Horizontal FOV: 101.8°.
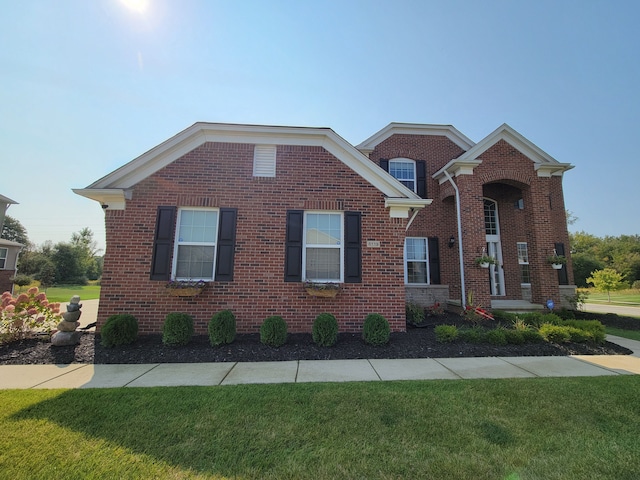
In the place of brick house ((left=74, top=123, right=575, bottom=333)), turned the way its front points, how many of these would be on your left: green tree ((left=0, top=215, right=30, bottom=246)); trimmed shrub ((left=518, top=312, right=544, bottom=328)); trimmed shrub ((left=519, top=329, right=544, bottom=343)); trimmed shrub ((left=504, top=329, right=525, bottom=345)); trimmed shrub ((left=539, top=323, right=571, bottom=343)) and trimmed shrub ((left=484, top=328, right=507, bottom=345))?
5

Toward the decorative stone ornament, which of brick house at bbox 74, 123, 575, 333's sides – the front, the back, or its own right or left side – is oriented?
right

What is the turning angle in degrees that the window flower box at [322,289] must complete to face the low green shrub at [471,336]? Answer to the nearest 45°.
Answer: approximately 90° to its left

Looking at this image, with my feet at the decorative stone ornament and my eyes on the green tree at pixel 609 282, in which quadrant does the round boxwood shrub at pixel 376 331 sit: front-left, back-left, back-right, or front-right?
front-right

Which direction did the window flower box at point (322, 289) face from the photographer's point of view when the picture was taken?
facing the viewer

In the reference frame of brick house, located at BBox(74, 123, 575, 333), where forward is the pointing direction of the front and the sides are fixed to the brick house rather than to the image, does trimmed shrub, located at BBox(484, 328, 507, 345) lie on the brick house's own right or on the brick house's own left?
on the brick house's own left

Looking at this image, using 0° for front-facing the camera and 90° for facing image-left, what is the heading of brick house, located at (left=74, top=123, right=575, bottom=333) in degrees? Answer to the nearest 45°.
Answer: approximately 0°

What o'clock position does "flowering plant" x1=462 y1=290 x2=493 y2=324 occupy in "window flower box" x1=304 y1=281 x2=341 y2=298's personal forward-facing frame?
The flowering plant is roughly at 8 o'clock from the window flower box.

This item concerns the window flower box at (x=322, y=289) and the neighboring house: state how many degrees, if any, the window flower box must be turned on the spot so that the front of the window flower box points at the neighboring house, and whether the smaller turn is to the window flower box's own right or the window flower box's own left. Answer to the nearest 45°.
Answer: approximately 135° to the window flower box's own right

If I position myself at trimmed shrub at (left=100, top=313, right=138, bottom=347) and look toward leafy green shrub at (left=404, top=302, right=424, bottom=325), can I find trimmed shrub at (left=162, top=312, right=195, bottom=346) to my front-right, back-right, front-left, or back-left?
front-right

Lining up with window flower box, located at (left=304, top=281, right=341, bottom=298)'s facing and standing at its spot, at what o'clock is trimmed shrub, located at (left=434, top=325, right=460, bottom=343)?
The trimmed shrub is roughly at 9 o'clock from the window flower box.

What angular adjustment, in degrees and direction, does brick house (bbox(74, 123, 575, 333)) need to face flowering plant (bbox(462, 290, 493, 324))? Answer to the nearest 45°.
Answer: approximately 90° to its left

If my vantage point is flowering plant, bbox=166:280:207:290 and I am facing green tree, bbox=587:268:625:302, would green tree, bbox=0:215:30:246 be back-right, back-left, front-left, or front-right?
back-left

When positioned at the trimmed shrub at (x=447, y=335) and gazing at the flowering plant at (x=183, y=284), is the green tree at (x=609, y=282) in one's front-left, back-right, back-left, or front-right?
back-right
